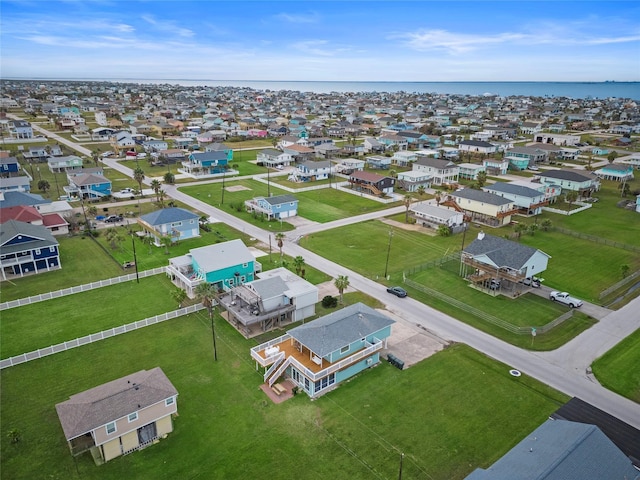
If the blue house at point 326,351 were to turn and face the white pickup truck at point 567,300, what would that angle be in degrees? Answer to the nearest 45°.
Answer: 0° — it already faces it

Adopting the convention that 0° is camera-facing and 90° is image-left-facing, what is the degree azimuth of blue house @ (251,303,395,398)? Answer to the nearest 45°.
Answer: approximately 45°

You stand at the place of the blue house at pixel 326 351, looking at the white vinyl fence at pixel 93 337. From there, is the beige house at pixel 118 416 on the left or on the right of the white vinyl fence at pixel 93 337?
left
